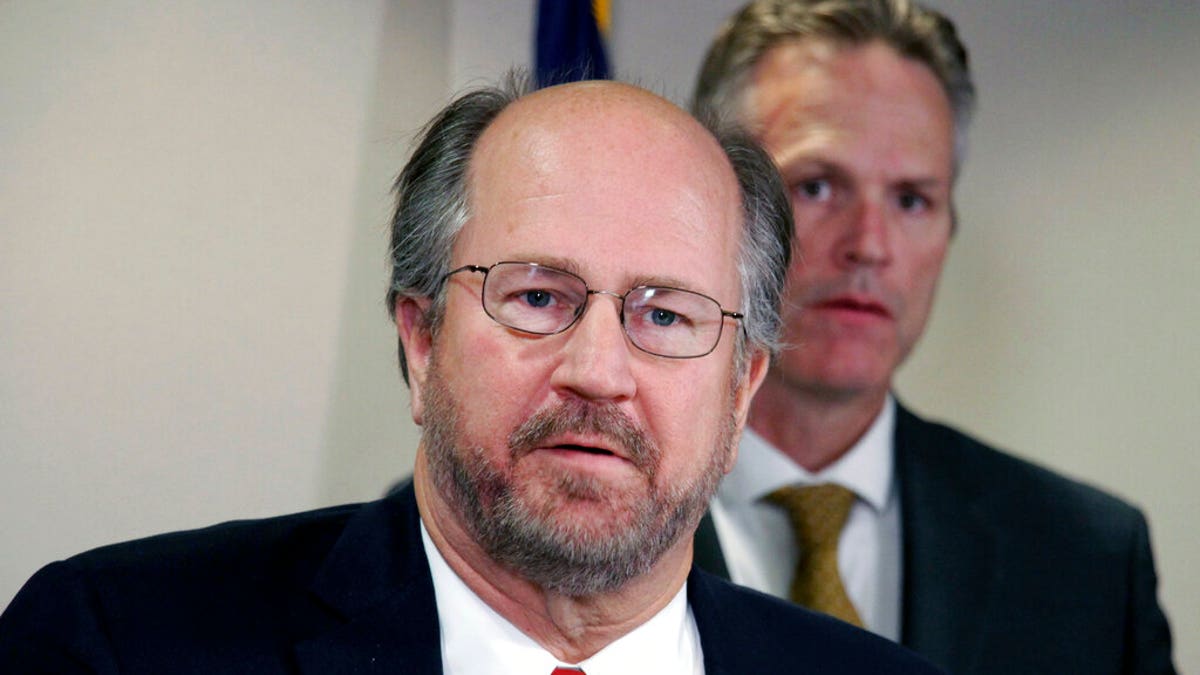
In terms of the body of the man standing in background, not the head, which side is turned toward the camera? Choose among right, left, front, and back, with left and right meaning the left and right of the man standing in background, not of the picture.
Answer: front

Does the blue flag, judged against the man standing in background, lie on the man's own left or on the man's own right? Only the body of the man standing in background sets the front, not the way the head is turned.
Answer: on the man's own right
